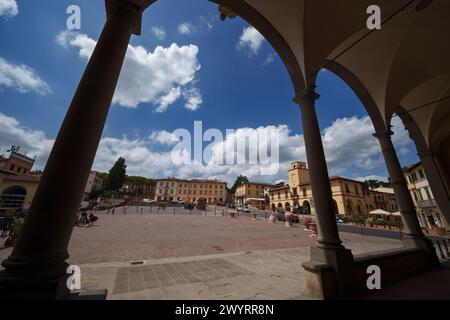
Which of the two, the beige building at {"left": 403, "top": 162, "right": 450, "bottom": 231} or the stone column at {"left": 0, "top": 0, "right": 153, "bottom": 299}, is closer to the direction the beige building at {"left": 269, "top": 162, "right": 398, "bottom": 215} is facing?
the stone column

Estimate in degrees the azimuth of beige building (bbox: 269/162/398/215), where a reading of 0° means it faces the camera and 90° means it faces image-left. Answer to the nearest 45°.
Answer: approximately 45°

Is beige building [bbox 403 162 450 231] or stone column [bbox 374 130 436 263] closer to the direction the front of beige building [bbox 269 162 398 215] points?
the stone column

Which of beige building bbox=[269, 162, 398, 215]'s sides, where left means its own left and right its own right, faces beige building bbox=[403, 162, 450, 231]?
left

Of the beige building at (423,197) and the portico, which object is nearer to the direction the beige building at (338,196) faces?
the portico

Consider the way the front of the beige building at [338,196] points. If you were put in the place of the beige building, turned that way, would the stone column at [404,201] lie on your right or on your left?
on your left
